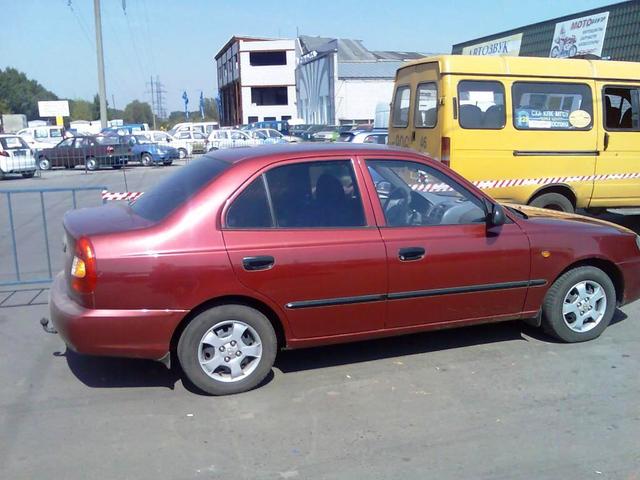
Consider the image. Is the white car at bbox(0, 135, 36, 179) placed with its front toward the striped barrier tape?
no

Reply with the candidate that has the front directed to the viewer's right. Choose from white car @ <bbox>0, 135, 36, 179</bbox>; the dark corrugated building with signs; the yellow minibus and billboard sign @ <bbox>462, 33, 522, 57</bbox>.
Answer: the yellow minibus

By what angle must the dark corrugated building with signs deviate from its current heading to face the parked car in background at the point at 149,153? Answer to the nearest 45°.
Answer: approximately 45° to its right

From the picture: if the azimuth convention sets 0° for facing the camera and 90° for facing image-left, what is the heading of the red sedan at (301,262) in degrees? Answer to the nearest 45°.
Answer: approximately 270°

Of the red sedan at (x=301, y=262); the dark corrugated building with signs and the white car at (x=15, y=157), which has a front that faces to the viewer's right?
the red sedan

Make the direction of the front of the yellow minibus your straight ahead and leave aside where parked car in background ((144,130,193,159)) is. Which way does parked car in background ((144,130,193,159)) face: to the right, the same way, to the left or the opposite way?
the same way

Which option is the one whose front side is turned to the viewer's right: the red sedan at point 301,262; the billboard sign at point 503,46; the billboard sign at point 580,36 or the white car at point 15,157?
the red sedan

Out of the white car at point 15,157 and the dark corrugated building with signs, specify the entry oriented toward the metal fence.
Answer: the dark corrugated building with signs

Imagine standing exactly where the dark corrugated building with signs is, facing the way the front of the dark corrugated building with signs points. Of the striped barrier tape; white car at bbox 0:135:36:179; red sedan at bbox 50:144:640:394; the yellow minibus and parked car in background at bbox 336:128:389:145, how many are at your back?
0

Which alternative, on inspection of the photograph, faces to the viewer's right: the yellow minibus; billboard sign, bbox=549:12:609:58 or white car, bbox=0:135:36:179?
the yellow minibus

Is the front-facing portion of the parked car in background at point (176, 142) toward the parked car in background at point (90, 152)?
no

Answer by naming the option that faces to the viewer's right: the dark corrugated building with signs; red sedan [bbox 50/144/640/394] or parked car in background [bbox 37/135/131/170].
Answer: the red sedan

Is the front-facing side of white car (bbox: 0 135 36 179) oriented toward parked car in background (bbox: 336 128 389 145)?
no

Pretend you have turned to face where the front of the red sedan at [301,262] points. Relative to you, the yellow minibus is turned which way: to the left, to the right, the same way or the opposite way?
the same way

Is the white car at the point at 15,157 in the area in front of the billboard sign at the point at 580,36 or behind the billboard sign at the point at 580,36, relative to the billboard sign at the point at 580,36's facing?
in front

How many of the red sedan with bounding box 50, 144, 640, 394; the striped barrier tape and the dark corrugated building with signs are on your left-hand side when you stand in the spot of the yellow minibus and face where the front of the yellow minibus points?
1
